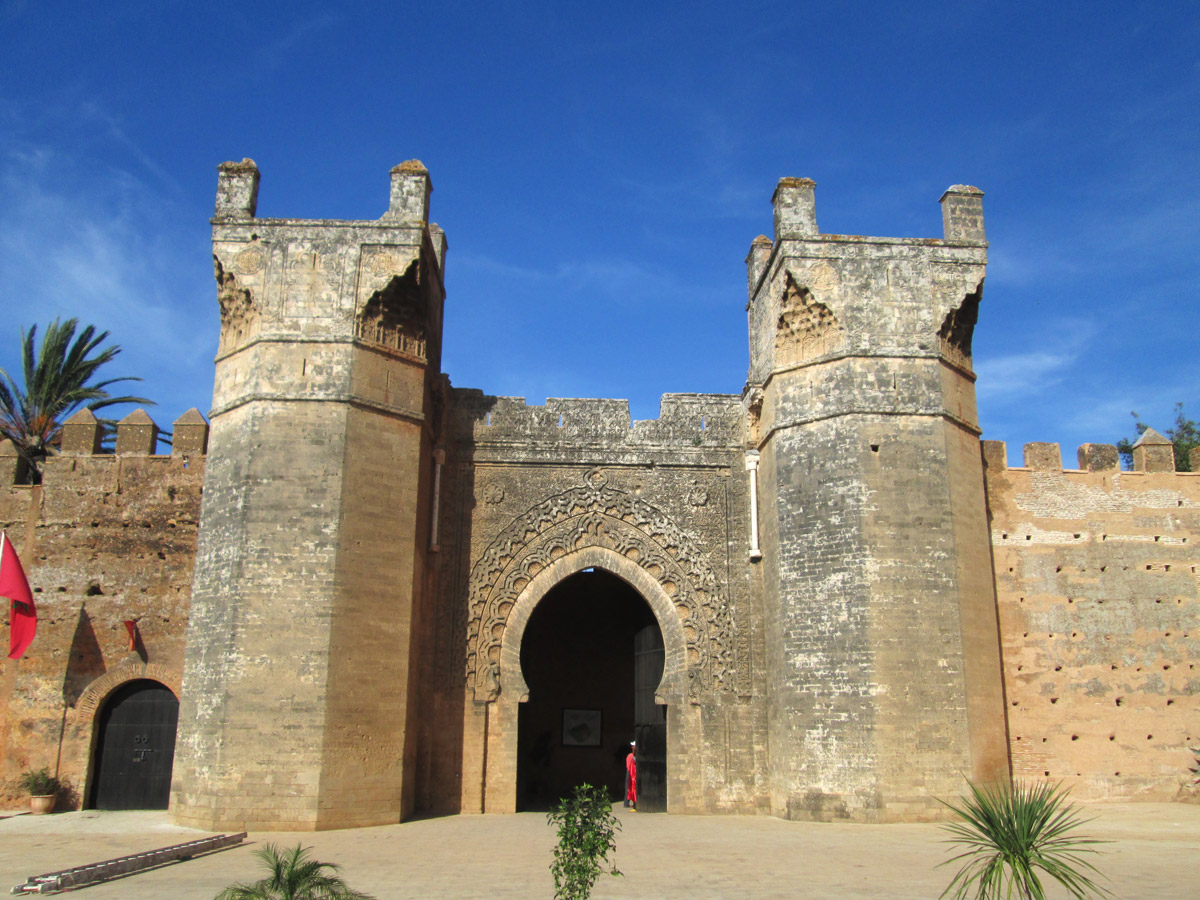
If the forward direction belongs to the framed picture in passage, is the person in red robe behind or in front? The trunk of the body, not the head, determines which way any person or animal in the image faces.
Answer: in front

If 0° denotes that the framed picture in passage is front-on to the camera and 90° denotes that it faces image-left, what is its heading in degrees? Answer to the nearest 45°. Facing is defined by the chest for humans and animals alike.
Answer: approximately 0°

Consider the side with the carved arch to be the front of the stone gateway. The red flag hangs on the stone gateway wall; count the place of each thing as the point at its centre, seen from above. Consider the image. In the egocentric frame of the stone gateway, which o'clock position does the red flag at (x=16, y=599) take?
The red flag is roughly at 3 o'clock from the stone gateway.

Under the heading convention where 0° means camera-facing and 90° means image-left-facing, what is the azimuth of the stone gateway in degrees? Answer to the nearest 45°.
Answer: approximately 0°

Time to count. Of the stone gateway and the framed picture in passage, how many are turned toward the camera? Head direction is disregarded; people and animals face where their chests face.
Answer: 2

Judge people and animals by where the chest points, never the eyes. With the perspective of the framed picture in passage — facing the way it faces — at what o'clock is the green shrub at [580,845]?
The green shrub is roughly at 12 o'clock from the framed picture in passage.

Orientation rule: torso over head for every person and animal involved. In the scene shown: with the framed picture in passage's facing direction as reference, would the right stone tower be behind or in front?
in front

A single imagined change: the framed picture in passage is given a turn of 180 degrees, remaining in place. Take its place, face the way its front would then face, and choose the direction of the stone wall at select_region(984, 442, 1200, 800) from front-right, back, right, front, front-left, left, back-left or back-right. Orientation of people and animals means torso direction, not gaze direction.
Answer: back-right

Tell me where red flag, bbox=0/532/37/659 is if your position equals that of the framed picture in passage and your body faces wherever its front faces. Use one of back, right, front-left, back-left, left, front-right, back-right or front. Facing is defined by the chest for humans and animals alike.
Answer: front-right

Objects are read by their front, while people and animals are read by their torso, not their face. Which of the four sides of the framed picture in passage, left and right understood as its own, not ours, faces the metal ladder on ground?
front
